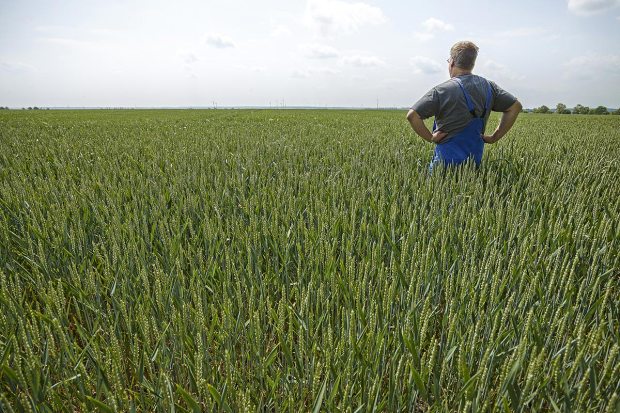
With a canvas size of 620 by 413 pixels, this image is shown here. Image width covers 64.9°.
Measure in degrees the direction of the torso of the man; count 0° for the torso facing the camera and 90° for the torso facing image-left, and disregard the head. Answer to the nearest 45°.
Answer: approximately 135°
